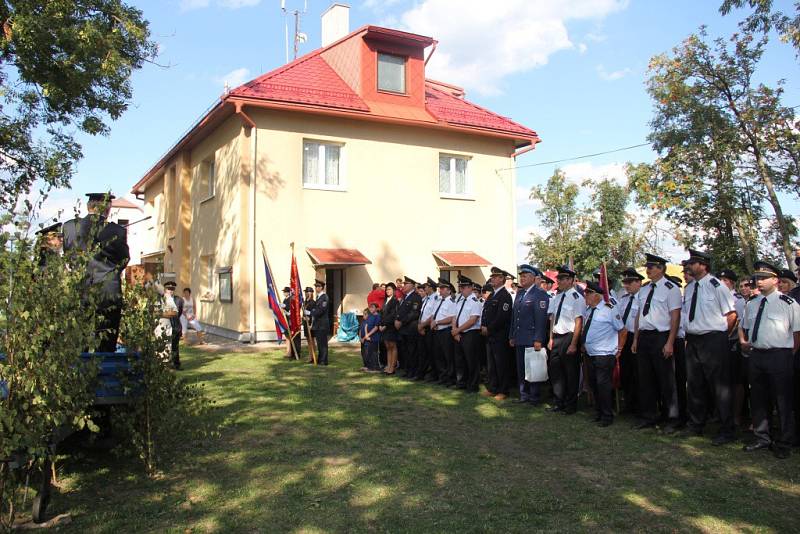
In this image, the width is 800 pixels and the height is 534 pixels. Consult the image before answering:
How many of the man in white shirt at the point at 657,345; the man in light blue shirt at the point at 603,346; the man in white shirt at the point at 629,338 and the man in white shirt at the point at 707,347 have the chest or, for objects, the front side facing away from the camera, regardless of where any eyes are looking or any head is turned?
0

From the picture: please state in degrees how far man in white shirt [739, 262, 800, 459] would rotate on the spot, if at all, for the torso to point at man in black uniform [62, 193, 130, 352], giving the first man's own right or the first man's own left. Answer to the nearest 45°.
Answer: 0° — they already face them

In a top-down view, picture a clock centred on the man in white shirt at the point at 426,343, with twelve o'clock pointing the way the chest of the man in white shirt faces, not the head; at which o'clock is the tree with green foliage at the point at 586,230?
The tree with green foliage is roughly at 5 o'clock from the man in white shirt.

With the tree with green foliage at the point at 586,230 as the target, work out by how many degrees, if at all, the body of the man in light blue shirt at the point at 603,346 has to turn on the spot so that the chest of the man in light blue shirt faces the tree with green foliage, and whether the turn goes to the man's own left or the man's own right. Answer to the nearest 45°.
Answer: approximately 135° to the man's own right

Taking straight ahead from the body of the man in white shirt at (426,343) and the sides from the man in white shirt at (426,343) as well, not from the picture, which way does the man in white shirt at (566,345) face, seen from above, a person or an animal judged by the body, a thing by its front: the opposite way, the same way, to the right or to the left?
the same way

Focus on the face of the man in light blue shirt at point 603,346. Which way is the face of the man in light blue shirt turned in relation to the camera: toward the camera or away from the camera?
toward the camera

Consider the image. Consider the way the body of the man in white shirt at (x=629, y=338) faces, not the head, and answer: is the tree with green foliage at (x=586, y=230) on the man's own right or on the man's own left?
on the man's own right

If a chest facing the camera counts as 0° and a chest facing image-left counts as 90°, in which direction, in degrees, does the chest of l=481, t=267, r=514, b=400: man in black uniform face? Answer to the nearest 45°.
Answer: approximately 45°

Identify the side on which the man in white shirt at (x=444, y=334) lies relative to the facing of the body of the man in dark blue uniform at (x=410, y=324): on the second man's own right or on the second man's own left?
on the second man's own left

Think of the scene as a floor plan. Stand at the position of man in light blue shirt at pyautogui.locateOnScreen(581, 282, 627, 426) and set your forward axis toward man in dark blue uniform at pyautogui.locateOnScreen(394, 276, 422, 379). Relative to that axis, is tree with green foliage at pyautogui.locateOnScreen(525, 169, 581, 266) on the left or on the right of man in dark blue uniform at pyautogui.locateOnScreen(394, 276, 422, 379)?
right

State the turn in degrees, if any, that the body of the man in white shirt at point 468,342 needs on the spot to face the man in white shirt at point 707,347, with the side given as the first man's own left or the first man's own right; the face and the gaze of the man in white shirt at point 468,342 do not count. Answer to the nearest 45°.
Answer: approximately 90° to the first man's own left

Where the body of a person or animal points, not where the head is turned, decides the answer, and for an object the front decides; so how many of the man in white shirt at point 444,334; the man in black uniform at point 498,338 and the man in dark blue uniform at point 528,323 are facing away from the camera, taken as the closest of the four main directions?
0

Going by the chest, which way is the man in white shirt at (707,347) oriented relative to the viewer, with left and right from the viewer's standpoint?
facing the viewer and to the left of the viewer

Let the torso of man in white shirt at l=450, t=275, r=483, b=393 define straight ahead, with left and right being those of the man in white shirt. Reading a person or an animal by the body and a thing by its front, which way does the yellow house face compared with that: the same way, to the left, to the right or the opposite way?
to the left

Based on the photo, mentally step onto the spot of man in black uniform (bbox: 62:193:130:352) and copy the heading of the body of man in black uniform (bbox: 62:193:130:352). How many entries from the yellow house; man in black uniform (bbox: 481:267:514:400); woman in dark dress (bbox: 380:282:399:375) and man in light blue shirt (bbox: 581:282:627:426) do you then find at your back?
0

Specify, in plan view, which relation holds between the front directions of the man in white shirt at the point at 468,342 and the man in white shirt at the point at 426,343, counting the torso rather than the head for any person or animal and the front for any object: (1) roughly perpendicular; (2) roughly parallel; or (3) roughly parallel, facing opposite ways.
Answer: roughly parallel

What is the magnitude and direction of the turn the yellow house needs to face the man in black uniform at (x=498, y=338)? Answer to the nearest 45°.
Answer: approximately 45° to its right

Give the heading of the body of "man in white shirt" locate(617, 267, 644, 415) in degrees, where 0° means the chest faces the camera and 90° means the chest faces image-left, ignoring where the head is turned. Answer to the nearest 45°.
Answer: approximately 45°

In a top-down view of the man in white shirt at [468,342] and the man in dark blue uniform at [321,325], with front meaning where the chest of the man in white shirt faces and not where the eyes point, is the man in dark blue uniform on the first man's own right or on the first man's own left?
on the first man's own right

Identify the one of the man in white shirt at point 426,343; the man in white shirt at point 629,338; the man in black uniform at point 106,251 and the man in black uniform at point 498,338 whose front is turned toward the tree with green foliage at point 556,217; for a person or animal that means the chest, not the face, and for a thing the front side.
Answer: the man in black uniform at point 106,251

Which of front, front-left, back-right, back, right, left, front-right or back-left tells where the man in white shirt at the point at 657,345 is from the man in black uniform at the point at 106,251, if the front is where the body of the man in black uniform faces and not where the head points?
front-right

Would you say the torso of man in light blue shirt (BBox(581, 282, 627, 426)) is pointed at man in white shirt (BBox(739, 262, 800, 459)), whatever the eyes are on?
no
